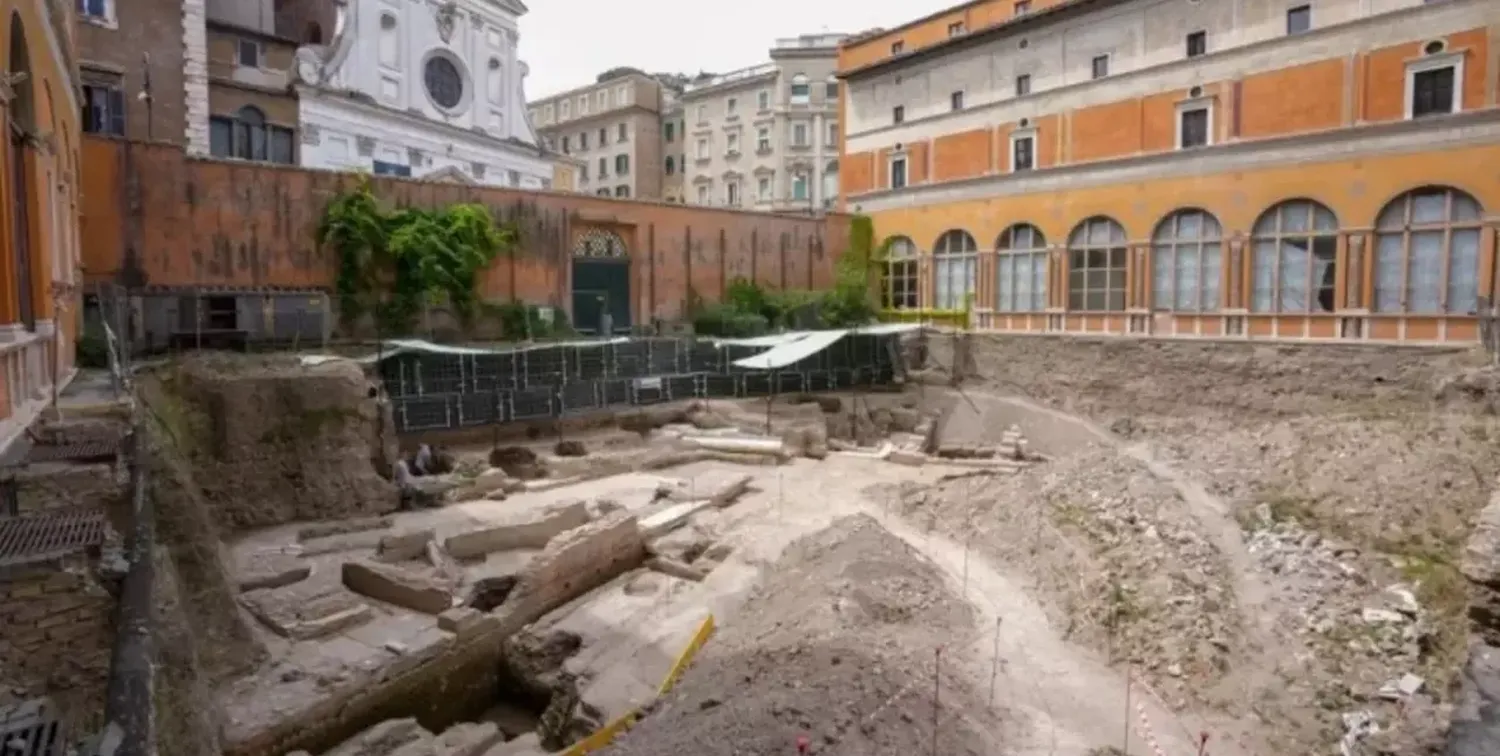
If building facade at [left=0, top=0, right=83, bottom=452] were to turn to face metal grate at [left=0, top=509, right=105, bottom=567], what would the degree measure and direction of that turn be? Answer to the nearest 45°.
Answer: approximately 90° to its right

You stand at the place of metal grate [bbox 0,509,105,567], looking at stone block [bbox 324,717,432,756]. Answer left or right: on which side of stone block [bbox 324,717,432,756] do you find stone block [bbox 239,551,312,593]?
left

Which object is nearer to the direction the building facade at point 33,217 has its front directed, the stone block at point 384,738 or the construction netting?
the construction netting

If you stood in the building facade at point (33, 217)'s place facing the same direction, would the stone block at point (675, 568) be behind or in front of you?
in front

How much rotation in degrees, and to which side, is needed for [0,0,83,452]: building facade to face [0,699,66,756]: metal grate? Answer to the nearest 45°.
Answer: approximately 90° to its right

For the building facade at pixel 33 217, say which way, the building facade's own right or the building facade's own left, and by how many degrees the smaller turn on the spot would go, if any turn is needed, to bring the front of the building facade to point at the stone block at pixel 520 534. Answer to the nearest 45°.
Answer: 0° — it already faces it

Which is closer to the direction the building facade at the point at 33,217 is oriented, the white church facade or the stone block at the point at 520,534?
the stone block

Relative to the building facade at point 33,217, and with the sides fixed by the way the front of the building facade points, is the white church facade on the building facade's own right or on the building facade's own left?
on the building facade's own left

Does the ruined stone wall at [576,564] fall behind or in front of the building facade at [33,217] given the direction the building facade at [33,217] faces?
in front

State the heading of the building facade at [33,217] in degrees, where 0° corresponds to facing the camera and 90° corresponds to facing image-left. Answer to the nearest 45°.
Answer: approximately 270°

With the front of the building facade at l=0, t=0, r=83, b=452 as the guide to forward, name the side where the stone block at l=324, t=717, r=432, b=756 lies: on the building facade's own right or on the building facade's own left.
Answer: on the building facade's own right

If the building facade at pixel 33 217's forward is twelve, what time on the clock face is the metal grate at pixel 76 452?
The metal grate is roughly at 3 o'clock from the building facade.
